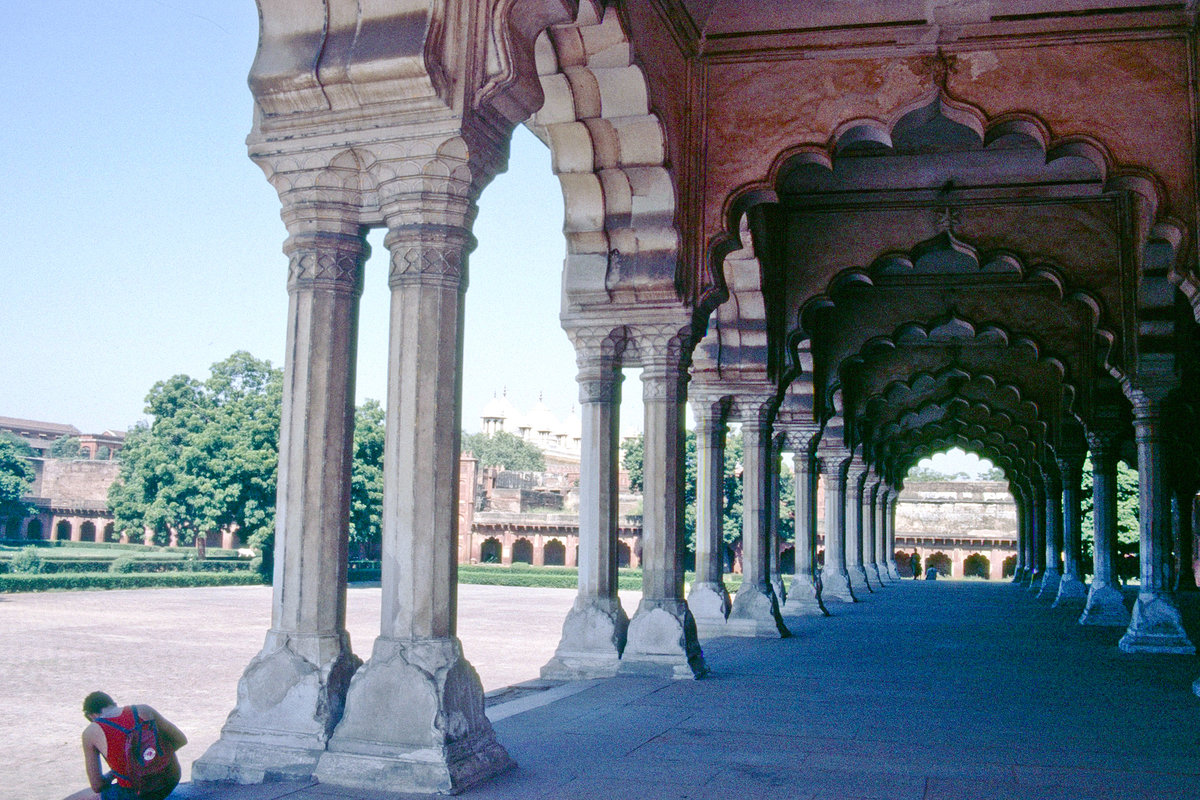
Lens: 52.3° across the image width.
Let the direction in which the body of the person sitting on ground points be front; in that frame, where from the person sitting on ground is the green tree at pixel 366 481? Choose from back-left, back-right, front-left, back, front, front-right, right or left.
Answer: front-right

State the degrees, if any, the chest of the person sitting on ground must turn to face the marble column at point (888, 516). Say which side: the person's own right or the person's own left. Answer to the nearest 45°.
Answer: approximately 90° to the person's own right

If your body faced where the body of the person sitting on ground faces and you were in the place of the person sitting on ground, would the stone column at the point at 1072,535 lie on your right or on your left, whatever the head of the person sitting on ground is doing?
on your right

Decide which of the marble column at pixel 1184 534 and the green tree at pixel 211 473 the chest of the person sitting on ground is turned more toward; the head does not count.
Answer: the green tree

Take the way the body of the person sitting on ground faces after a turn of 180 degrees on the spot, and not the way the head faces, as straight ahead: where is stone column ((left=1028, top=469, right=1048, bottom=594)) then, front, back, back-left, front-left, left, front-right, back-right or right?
left

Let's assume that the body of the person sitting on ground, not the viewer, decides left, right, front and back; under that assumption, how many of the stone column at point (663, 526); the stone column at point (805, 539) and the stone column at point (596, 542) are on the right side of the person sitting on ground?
3

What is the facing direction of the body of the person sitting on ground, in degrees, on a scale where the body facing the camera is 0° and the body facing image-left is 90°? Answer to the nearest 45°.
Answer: approximately 135°

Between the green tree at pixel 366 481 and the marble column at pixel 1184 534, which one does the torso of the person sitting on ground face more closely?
the green tree

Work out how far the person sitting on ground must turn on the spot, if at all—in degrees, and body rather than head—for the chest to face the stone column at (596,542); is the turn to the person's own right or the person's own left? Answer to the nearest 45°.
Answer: approximately 90° to the person's own right

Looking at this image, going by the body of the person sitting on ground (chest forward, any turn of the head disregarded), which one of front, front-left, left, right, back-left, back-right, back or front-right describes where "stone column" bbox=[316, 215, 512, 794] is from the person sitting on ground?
back-right

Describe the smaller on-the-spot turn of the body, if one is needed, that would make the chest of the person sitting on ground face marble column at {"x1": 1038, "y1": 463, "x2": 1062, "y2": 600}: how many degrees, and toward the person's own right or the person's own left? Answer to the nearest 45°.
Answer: approximately 90° to the person's own right

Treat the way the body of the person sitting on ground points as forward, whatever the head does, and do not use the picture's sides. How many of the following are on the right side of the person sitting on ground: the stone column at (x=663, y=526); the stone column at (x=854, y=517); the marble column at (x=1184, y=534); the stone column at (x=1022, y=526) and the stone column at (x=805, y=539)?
5

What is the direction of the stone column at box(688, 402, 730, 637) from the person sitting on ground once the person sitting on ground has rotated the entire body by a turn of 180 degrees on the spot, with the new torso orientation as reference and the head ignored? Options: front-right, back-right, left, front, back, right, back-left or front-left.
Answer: left

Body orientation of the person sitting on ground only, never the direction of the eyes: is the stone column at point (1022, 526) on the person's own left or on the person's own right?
on the person's own right

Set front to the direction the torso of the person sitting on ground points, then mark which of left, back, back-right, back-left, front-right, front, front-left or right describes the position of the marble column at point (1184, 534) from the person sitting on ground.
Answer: right

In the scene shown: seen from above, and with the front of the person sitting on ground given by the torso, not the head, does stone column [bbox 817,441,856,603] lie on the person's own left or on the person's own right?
on the person's own right
